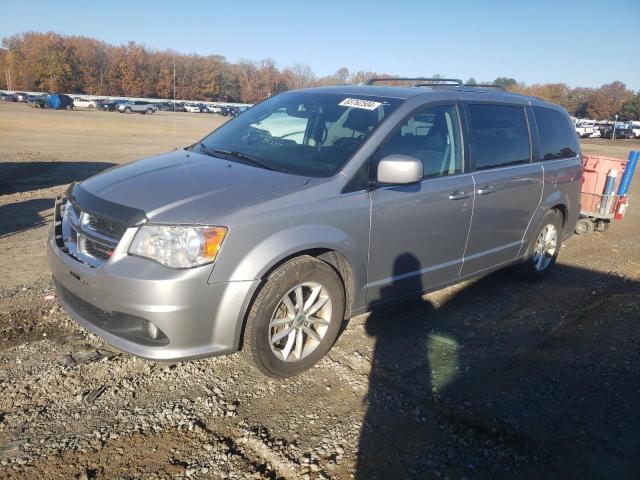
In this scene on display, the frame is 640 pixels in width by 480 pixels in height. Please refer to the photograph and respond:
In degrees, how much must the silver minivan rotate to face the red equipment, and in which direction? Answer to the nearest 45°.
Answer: approximately 180°

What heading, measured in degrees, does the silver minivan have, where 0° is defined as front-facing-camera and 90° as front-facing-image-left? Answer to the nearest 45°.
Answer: approximately 45°
